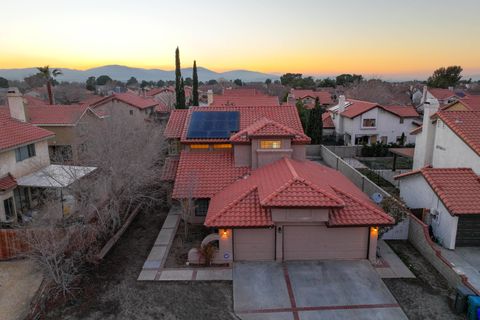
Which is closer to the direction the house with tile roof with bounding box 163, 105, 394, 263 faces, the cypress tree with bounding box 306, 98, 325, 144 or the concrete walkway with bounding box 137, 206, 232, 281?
the concrete walkway

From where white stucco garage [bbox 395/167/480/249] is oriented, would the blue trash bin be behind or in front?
in front

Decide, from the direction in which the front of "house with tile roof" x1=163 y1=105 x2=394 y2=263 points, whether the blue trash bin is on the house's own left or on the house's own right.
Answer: on the house's own left

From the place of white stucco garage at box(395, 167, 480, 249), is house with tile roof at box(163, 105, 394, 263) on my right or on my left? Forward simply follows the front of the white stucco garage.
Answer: on my right

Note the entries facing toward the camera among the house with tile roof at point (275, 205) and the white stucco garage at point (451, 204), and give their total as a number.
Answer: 2

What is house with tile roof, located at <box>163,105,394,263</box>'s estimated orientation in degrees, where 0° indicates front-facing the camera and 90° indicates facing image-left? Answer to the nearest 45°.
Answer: approximately 0°

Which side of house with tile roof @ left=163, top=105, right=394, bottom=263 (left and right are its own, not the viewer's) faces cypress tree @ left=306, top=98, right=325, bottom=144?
back

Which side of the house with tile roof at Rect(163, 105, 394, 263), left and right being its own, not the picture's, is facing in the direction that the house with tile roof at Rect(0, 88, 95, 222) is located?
right

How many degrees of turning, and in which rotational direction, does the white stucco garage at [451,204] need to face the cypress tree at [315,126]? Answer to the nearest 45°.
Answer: approximately 135° to its right

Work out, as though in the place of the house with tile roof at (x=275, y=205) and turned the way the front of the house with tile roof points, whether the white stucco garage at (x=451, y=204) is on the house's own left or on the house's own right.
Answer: on the house's own left

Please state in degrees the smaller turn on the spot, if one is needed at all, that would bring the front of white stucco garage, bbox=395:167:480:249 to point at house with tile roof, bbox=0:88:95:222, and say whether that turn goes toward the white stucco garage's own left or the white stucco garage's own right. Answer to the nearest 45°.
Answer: approximately 90° to the white stucco garage's own right

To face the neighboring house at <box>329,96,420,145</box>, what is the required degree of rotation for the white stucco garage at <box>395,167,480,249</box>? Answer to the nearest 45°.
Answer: approximately 180°
